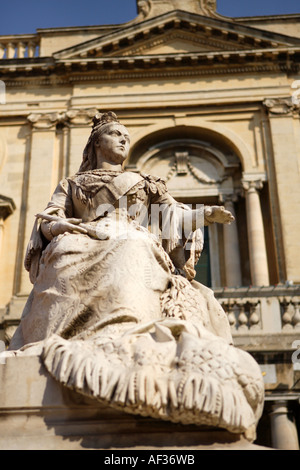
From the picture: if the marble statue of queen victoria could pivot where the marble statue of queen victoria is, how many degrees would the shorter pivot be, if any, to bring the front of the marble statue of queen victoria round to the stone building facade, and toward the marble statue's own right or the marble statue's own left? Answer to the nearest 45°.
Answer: approximately 135° to the marble statue's own left

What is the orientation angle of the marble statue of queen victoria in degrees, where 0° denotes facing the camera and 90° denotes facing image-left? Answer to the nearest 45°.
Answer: approximately 315°
